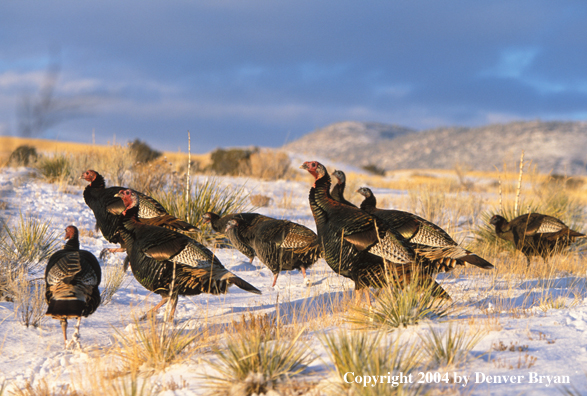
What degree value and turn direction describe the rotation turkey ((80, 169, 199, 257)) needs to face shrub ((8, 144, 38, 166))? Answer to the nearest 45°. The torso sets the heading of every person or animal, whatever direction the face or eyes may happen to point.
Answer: approximately 90° to its right

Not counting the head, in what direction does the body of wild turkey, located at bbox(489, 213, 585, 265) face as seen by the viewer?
to the viewer's left

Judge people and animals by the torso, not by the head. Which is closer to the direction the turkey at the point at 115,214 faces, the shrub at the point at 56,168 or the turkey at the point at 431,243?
the shrub

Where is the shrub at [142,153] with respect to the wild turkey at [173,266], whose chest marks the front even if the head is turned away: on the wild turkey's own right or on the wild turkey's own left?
on the wild turkey's own right

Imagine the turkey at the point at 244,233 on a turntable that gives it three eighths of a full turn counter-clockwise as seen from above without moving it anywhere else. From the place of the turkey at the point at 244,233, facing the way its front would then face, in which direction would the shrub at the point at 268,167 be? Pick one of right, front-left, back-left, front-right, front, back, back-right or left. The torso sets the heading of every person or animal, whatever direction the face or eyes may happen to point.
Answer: back-left

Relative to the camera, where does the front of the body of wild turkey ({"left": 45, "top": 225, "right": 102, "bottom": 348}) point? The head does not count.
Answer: away from the camera

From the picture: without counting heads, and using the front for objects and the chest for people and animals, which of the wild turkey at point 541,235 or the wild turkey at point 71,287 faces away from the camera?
the wild turkey at point 71,287

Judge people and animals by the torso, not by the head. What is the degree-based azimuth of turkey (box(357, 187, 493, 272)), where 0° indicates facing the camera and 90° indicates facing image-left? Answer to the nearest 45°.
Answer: approximately 90°

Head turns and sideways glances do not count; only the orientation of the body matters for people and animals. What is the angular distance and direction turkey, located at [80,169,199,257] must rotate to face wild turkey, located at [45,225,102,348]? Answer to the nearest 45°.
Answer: approximately 90° to its left

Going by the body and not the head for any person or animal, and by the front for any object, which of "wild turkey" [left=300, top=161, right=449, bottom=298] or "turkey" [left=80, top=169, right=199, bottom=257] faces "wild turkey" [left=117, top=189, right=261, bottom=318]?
"wild turkey" [left=300, top=161, right=449, bottom=298]

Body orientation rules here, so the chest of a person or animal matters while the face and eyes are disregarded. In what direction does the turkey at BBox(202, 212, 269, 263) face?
to the viewer's left

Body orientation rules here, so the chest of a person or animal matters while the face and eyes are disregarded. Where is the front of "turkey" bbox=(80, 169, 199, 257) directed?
to the viewer's left

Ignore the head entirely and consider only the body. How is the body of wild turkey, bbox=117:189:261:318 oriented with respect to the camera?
to the viewer's left
